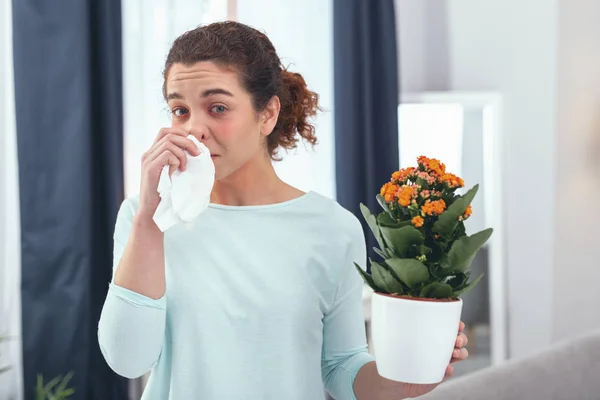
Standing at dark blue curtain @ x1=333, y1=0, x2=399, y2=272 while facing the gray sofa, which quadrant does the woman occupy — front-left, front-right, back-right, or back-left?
front-right

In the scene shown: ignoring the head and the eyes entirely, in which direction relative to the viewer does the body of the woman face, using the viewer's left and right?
facing the viewer

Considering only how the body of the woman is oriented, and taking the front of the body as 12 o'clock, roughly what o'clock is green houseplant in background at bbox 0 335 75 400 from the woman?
The green houseplant in background is roughly at 5 o'clock from the woman.

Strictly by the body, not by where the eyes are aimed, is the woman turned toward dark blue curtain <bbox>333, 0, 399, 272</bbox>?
no

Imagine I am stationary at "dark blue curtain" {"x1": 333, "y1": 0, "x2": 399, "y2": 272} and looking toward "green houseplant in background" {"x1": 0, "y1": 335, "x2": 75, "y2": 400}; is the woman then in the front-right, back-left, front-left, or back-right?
front-left

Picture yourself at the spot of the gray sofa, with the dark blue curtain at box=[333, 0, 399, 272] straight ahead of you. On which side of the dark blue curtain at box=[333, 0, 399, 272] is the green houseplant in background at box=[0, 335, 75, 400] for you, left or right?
left

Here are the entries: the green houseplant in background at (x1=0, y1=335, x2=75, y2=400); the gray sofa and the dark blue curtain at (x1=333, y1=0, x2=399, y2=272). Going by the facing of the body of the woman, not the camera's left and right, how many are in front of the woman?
0

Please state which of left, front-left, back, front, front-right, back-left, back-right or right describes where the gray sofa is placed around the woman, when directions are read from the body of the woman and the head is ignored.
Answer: back-left

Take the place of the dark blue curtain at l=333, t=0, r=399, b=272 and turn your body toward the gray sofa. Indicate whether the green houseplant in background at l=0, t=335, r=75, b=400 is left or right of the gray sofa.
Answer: right
